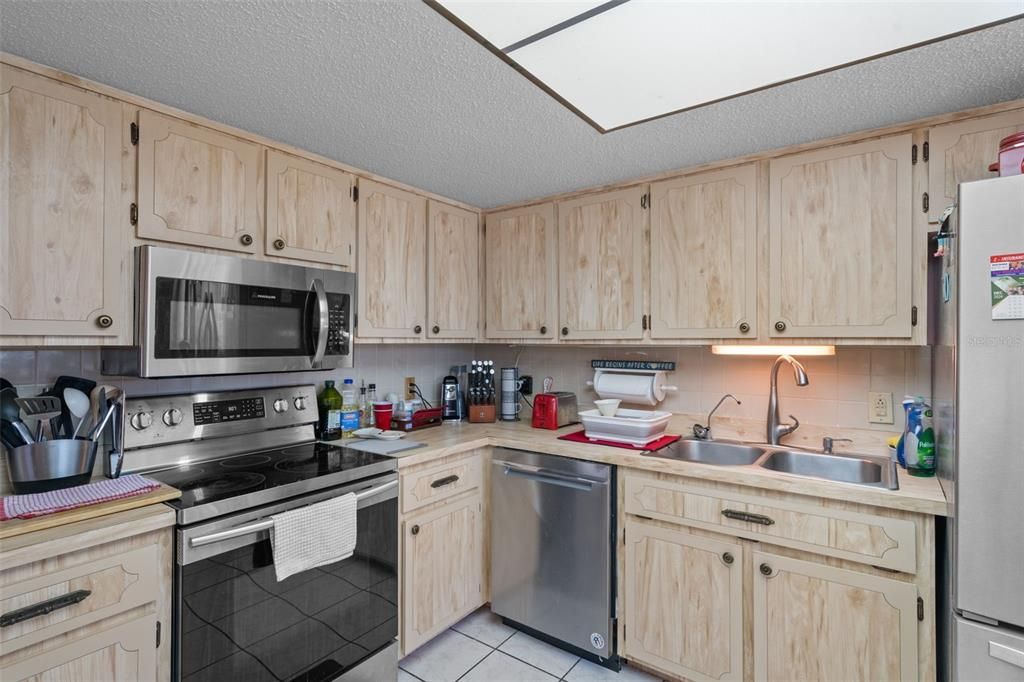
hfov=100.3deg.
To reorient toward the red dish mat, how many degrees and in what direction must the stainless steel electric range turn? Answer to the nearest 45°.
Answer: approximately 45° to its left

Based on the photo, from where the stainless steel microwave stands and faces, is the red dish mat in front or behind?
in front

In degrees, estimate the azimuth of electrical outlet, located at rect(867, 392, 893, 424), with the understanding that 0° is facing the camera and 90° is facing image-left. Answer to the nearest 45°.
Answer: approximately 0°

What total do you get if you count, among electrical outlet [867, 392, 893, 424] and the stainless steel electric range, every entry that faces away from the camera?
0

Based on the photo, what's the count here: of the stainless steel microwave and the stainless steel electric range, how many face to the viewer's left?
0

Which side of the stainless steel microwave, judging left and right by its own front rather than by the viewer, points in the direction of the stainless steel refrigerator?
front

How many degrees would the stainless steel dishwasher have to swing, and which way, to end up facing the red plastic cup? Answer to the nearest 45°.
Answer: approximately 45° to its right

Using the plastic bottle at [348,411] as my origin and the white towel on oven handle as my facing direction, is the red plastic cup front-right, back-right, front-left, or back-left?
back-left

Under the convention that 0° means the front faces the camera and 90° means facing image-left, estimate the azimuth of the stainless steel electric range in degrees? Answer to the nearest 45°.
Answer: approximately 315°

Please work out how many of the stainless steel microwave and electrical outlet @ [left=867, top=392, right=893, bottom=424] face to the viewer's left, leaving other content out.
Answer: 0

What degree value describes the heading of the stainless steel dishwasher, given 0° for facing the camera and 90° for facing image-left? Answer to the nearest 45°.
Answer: approximately 45°

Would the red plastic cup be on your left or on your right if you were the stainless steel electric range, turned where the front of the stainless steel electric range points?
on your left

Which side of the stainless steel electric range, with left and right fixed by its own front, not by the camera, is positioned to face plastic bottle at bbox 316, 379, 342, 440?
left

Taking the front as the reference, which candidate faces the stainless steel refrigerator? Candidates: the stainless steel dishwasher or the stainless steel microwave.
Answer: the stainless steel microwave

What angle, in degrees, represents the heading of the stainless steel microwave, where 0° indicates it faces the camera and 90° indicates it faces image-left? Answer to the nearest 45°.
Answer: approximately 315°

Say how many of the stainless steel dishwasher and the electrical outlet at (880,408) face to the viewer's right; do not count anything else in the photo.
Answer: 0
